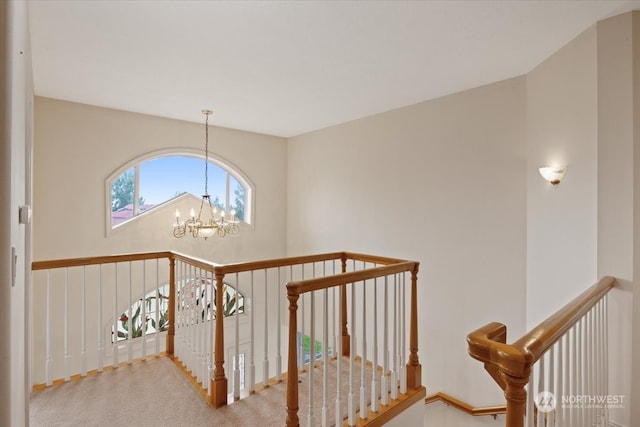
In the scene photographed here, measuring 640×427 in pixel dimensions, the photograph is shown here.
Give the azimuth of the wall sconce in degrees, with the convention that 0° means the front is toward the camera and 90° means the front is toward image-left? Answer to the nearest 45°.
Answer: approximately 45°

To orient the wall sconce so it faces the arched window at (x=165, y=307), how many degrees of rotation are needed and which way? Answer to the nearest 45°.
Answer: approximately 45° to its right

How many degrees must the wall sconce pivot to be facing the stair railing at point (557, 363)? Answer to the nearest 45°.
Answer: approximately 45° to its left

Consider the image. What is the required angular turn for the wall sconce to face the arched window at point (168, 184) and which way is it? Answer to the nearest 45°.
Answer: approximately 45° to its right

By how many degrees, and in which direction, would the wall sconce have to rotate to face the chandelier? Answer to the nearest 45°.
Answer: approximately 45° to its right
